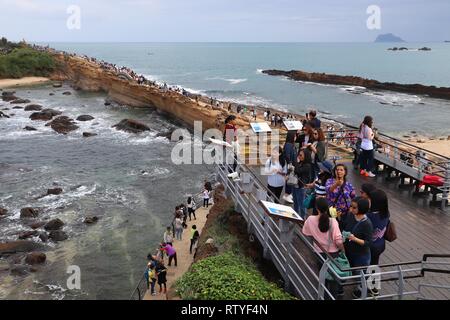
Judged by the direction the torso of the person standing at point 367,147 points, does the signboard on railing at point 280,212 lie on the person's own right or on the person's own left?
on the person's own right
